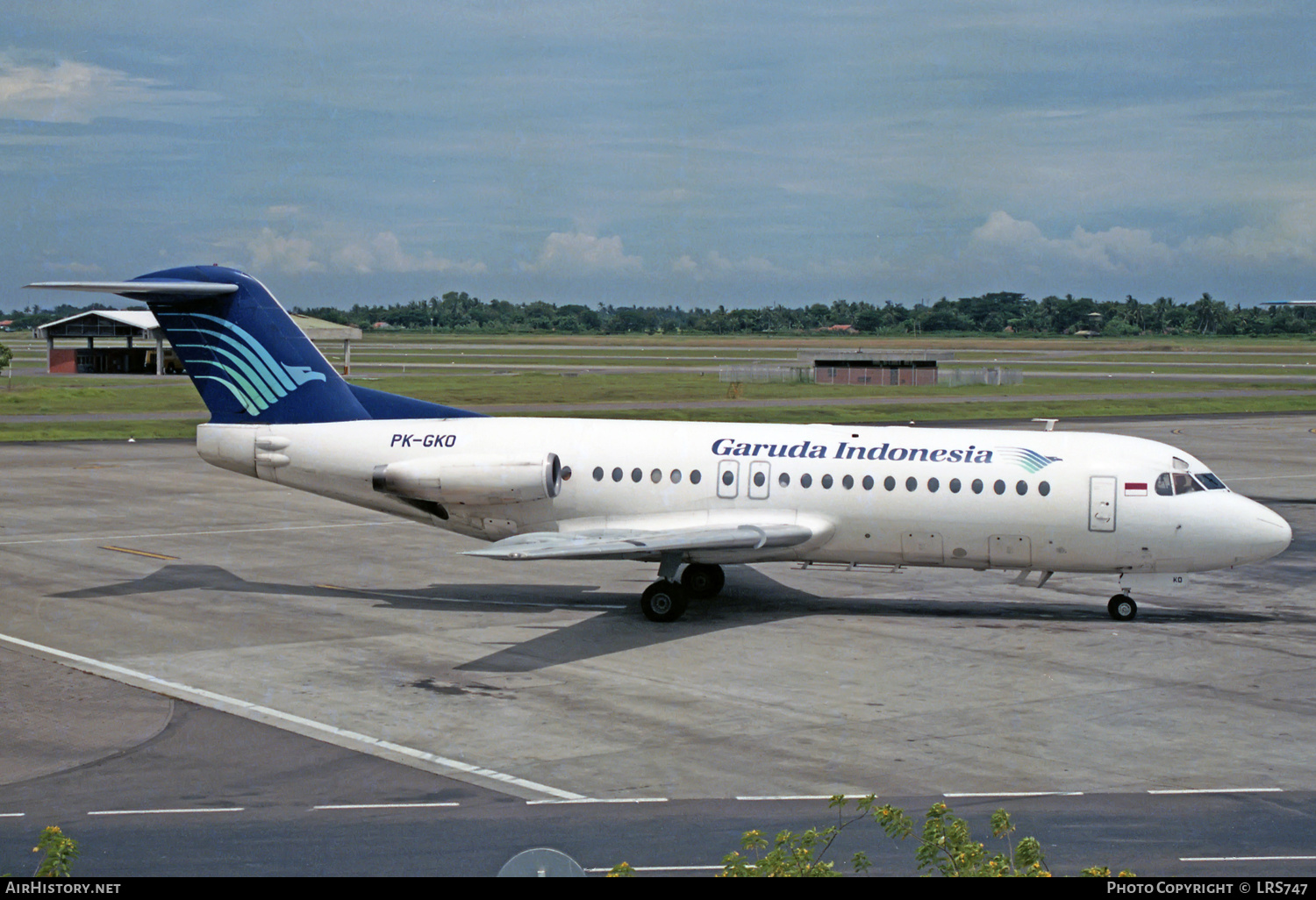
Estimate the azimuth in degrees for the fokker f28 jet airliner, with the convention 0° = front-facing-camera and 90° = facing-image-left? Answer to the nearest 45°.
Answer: approximately 270°
